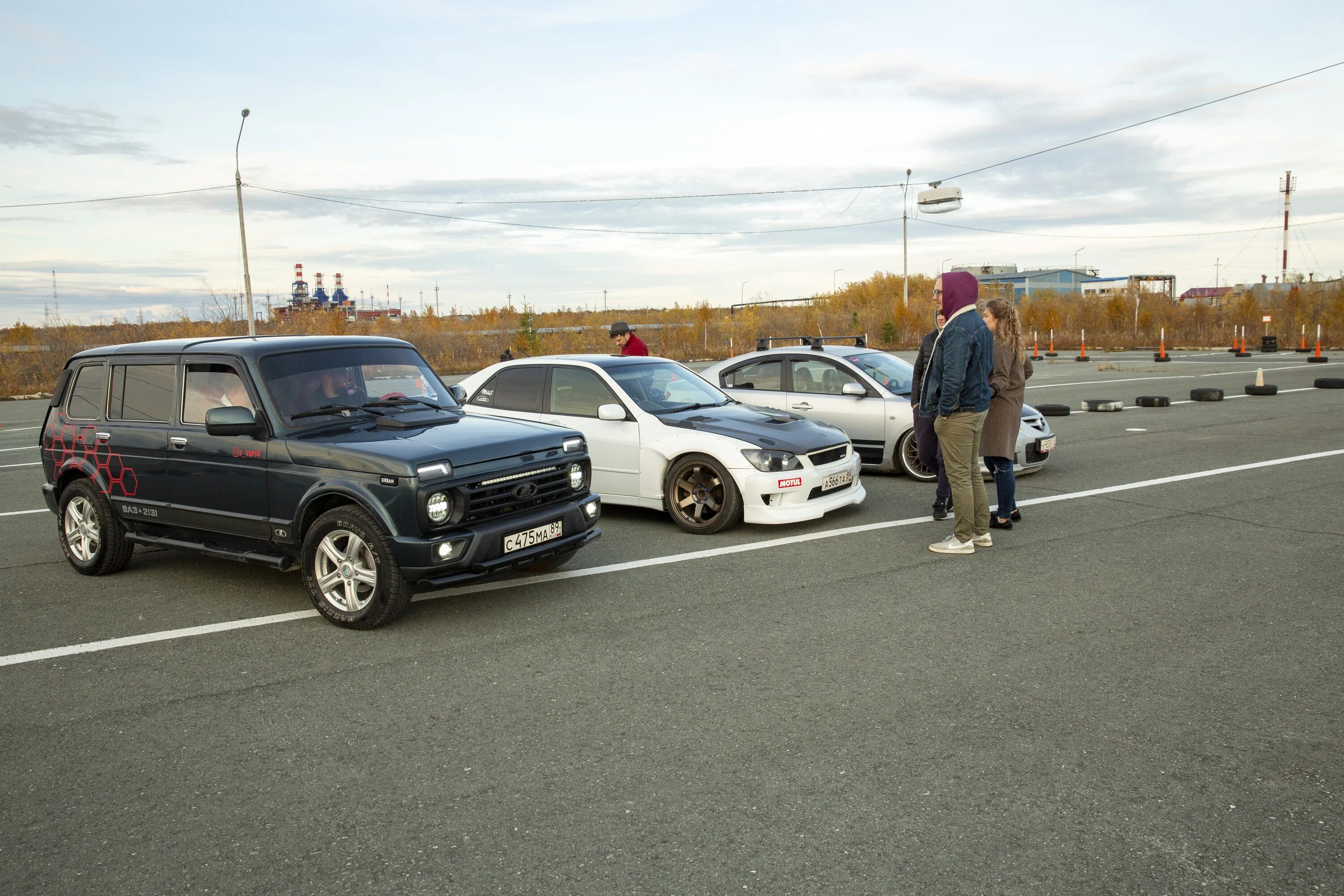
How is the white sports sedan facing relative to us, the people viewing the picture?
facing the viewer and to the right of the viewer

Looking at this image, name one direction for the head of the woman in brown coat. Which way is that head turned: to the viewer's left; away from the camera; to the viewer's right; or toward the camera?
to the viewer's left

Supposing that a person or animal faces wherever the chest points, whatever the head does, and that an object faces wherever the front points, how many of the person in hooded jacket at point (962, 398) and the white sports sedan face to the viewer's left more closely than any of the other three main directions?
1

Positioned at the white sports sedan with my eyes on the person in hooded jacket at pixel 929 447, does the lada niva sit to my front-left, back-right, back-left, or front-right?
back-right

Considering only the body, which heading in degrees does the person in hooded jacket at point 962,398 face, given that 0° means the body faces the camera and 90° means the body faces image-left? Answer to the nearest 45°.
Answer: approximately 90°

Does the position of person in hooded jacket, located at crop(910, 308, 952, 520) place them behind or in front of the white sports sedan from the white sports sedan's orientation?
in front

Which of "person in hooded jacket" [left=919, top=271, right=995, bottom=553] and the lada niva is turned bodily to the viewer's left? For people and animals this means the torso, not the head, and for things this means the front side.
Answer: the person in hooded jacket

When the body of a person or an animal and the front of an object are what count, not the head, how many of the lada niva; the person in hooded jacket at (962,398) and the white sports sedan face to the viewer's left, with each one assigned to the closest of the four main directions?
1

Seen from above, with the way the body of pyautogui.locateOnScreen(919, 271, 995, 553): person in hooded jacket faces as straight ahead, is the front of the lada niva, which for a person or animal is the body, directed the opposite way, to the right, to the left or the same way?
the opposite way

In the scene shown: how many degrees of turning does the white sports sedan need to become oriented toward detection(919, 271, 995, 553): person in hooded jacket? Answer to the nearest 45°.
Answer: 0° — it already faces them

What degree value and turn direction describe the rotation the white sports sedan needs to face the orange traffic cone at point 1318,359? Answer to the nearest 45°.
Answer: approximately 90° to its left

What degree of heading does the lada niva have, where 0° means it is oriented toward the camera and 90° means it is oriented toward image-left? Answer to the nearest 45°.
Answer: approximately 315°
